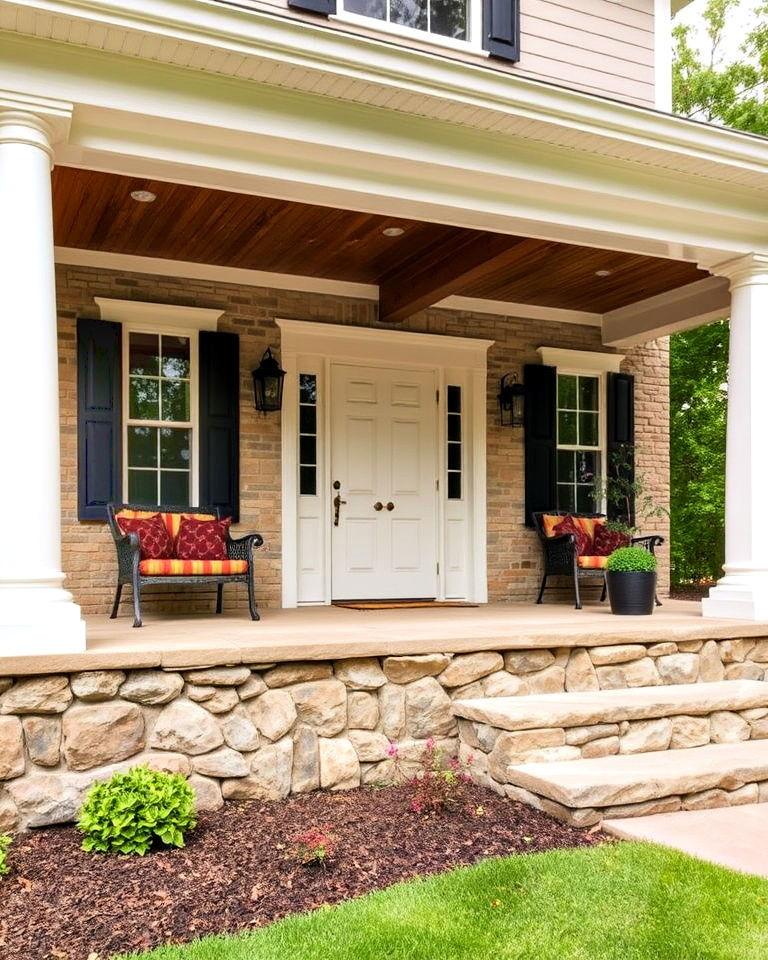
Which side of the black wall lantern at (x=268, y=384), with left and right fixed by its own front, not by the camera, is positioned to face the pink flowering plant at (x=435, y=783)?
front

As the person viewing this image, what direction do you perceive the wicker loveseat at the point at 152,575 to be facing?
facing the viewer and to the right of the viewer

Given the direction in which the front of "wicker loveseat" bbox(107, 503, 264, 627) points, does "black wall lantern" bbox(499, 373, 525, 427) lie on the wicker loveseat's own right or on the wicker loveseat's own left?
on the wicker loveseat's own left

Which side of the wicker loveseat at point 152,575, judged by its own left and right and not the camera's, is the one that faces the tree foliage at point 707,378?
left

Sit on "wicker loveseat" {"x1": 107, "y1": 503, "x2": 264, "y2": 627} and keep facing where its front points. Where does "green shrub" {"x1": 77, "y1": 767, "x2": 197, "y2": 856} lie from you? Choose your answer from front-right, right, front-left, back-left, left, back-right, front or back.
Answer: front-right

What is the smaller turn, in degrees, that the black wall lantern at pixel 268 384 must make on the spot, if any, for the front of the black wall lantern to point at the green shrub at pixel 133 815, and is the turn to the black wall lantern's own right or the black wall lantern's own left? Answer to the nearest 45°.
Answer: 0° — it already faces it

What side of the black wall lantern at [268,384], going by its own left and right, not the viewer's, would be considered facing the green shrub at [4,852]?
front

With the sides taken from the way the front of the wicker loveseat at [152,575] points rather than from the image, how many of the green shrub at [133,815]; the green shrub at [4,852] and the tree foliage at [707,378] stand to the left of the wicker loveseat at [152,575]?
1

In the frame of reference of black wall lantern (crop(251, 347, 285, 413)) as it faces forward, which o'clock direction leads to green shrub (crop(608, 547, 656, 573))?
The green shrub is roughly at 10 o'clock from the black wall lantern.

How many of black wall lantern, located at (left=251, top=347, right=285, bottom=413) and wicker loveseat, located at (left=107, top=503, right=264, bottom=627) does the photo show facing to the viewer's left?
0

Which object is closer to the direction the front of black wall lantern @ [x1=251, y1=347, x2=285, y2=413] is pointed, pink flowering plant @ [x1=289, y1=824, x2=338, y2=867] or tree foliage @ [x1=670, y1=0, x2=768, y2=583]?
the pink flowering plant

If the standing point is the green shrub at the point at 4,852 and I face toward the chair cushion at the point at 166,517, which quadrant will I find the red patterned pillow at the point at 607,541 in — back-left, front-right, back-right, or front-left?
front-right

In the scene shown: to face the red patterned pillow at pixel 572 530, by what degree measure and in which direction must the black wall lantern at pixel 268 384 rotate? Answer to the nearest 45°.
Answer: approximately 90° to its left

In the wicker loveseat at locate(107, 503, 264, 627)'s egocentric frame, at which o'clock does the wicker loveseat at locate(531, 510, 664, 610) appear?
the wicker loveseat at locate(531, 510, 664, 610) is roughly at 10 o'clock from the wicker loveseat at locate(107, 503, 264, 627).

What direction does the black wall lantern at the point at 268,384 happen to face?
toward the camera
